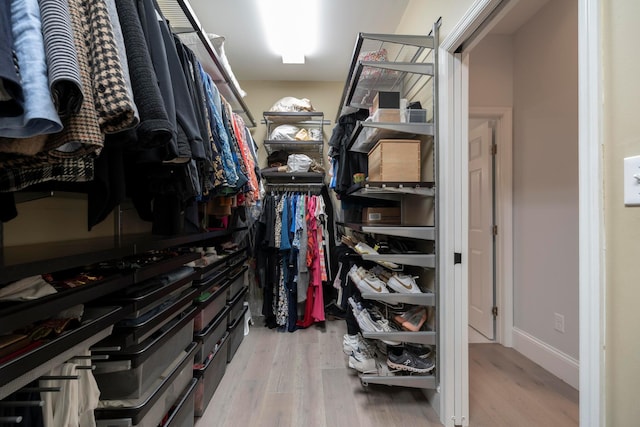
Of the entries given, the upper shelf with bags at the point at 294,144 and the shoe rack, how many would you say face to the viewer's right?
0

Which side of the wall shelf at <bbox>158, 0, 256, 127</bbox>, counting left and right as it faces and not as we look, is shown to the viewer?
right

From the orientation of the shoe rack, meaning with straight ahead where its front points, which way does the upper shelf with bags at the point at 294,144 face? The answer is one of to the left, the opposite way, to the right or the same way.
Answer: to the left

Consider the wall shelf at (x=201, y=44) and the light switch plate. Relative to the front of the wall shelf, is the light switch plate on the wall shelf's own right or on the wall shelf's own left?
on the wall shelf's own right

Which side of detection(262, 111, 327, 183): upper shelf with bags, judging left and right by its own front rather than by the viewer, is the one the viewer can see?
front

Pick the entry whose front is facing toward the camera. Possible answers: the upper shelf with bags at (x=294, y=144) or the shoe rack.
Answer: the upper shelf with bags

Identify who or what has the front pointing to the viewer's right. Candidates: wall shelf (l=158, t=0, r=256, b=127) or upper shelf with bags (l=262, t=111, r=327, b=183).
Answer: the wall shelf

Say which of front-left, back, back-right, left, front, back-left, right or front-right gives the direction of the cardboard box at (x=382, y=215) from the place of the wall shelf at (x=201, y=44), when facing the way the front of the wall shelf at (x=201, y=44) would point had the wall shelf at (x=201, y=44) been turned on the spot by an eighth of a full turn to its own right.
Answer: front-left

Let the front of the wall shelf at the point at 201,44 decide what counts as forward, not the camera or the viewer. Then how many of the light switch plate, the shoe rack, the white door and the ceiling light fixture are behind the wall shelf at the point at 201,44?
0

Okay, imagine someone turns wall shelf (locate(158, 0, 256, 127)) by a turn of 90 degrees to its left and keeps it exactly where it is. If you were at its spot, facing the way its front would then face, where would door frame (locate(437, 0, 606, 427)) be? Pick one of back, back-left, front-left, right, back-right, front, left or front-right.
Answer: back-right

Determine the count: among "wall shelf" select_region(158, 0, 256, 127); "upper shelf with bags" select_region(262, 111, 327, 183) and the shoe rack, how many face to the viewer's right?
1

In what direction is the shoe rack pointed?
to the viewer's left

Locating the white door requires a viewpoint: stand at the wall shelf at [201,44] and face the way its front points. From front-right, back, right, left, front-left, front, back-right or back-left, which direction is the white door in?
front
